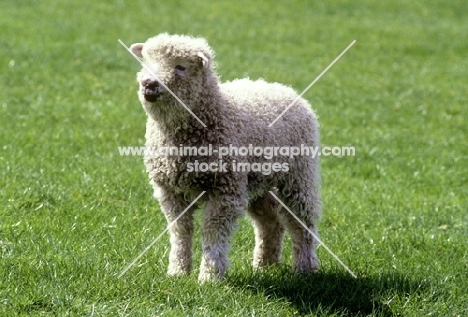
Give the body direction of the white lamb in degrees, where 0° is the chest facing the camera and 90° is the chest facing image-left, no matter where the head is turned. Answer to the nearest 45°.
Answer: approximately 45°
